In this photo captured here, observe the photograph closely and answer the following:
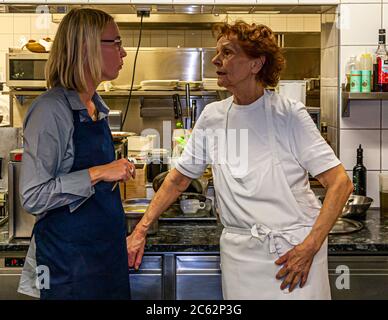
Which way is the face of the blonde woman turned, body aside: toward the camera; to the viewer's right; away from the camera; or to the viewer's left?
to the viewer's right

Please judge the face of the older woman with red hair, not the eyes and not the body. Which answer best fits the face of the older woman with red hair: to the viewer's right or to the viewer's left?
to the viewer's left

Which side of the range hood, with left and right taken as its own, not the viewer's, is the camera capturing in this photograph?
front

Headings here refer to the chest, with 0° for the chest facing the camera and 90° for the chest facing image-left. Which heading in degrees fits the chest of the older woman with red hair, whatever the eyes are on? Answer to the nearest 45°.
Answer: approximately 45°

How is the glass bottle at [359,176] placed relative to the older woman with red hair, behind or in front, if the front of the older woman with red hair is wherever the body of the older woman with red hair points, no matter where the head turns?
behind

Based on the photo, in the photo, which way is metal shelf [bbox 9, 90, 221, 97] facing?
toward the camera

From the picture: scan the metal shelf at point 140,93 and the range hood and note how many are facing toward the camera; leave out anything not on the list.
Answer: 2

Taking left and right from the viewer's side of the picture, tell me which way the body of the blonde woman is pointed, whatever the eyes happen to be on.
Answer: facing the viewer and to the right of the viewer

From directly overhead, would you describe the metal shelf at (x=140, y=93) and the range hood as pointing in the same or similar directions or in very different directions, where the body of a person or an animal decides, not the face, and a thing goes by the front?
same or similar directions
